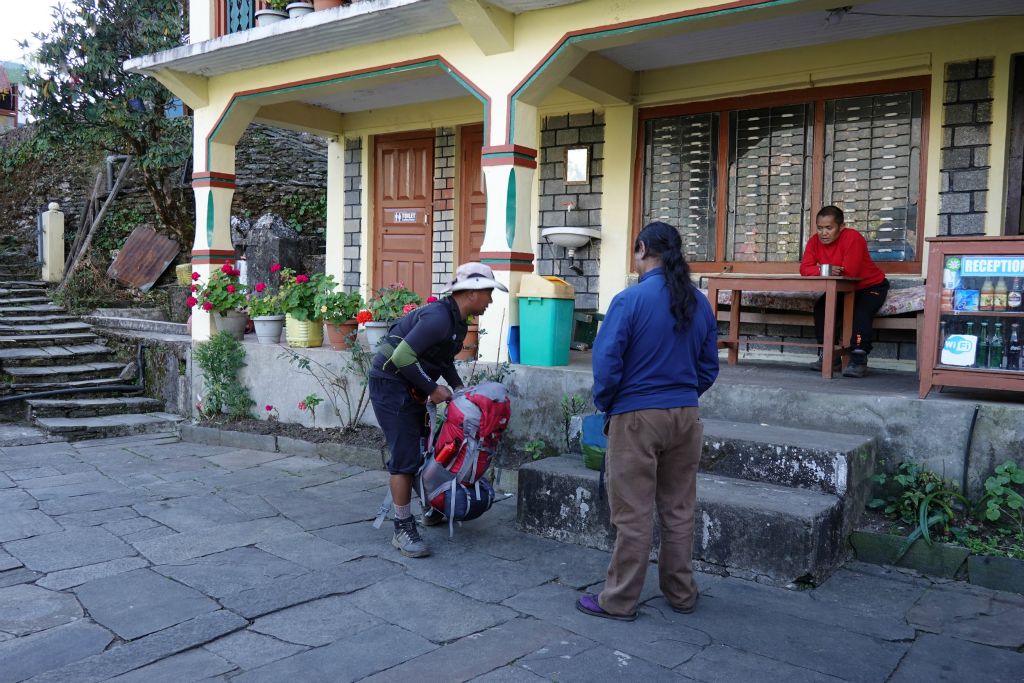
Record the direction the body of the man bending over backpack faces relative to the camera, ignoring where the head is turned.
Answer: to the viewer's right

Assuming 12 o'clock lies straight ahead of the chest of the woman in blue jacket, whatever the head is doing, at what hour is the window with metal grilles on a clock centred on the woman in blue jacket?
The window with metal grilles is roughly at 2 o'clock from the woman in blue jacket.

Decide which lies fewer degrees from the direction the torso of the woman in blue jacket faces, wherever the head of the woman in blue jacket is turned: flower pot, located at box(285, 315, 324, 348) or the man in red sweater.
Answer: the flower pot

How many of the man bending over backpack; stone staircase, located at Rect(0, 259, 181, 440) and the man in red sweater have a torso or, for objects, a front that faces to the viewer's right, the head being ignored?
1

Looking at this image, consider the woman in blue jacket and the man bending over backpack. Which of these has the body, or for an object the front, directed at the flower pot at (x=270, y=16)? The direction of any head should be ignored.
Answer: the woman in blue jacket

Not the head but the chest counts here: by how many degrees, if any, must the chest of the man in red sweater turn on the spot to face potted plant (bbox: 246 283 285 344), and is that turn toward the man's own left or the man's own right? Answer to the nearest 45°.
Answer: approximately 45° to the man's own right

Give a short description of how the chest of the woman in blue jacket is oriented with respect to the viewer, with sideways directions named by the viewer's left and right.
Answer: facing away from the viewer and to the left of the viewer

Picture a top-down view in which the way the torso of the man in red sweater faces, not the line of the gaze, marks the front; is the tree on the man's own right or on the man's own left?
on the man's own right
